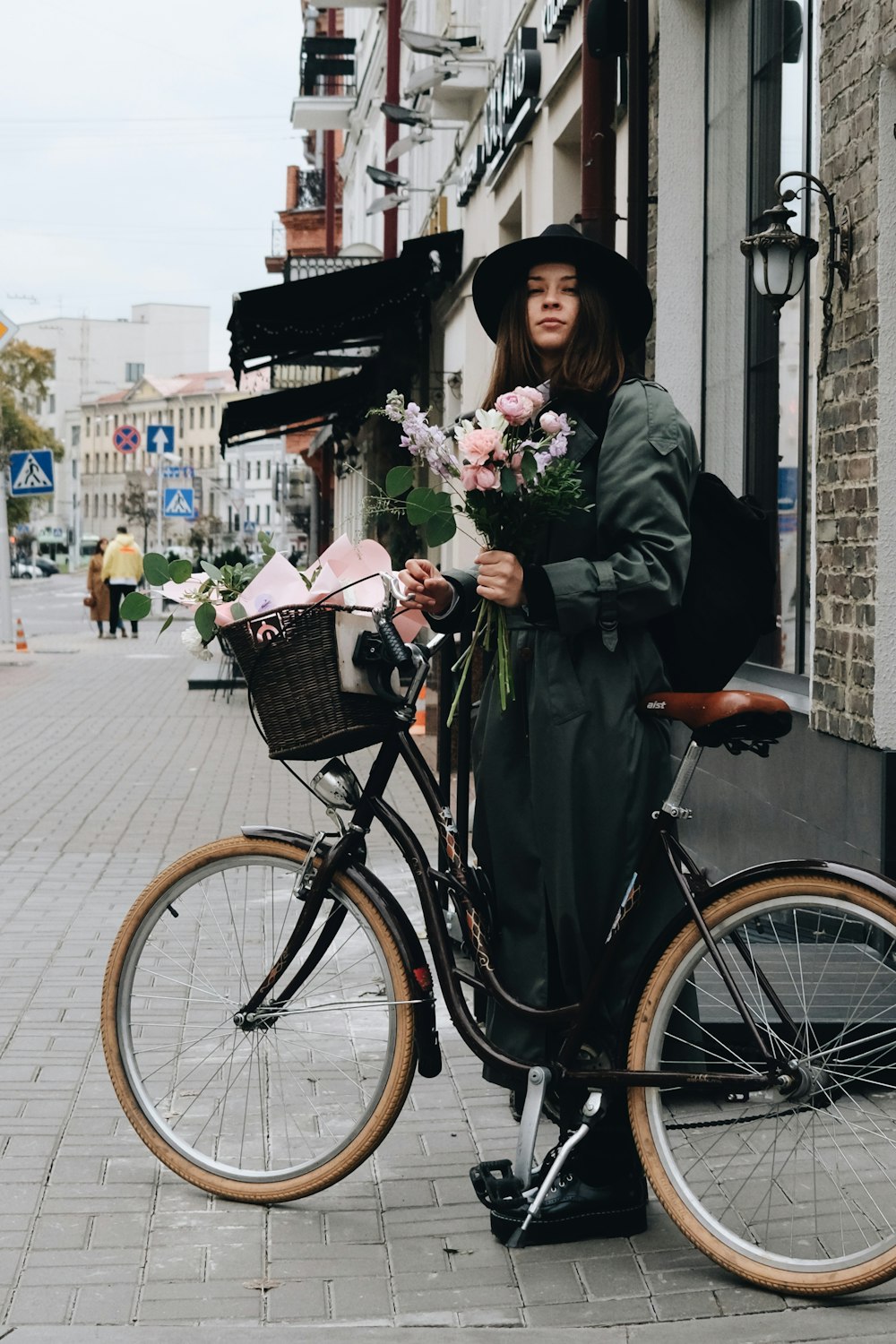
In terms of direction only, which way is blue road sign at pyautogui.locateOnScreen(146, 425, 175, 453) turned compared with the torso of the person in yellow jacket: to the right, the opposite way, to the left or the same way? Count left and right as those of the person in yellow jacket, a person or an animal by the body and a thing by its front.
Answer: the opposite way

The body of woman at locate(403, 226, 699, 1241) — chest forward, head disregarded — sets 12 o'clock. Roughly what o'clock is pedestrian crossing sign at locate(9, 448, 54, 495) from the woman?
The pedestrian crossing sign is roughly at 4 o'clock from the woman.

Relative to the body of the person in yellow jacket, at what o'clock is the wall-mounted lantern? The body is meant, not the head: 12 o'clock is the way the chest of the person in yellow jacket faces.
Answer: The wall-mounted lantern is roughly at 6 o'clock from the person in yellow jacket.

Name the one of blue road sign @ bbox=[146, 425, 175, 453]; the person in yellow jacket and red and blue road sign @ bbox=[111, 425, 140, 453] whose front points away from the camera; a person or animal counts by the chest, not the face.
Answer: the person in yellow jacket

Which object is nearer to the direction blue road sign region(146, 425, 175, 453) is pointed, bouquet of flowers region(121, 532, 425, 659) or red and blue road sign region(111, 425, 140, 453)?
the bouquet of flowers

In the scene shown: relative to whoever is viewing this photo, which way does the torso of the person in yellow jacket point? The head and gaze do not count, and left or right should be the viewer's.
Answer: facing away from the viewer

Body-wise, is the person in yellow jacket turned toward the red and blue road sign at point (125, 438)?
yes

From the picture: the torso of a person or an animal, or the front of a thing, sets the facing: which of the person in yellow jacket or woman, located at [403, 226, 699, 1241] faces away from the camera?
the person in yellow jacket

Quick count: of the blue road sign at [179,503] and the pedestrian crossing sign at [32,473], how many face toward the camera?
2

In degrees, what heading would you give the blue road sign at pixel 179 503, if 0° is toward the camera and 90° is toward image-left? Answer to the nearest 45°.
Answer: approximately 0°

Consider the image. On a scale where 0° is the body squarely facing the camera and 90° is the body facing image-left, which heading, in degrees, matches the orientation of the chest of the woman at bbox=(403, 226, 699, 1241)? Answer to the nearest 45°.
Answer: approximately 45°
